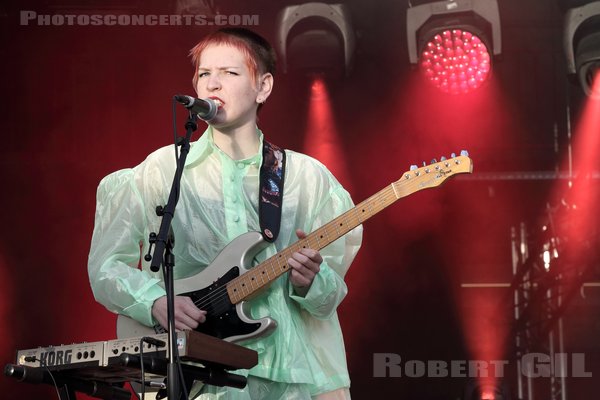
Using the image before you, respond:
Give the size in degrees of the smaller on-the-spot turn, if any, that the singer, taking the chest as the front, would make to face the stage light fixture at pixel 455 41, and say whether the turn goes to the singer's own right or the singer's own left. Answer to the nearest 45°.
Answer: approximately 135° to the singer's own left

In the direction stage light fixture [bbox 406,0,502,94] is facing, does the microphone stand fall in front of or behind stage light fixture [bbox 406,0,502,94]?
in front

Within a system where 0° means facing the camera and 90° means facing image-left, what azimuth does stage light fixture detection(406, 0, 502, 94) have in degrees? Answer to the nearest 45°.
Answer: approximately 0°

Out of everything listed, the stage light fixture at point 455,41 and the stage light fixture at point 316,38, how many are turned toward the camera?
2

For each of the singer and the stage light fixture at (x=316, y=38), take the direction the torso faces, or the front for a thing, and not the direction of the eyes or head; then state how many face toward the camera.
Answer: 2

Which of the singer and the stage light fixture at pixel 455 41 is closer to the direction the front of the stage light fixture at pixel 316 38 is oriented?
the singer

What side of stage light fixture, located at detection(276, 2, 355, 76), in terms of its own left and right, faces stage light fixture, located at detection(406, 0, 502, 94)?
left

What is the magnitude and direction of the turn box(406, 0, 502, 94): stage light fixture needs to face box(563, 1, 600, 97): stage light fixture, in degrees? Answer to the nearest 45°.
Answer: approximately 90° to its left
